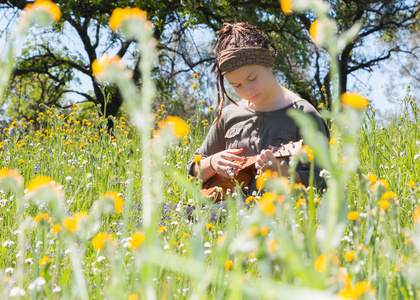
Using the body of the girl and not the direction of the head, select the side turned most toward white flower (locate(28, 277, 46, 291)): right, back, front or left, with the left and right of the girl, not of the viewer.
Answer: front

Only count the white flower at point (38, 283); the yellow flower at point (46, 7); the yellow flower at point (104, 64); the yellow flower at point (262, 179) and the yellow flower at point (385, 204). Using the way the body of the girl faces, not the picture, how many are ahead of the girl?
5

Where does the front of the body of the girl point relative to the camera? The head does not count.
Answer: toward the camera

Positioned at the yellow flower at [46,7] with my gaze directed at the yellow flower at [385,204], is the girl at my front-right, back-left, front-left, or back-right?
front-left

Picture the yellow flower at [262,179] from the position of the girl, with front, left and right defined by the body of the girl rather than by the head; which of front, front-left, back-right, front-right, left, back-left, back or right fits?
front

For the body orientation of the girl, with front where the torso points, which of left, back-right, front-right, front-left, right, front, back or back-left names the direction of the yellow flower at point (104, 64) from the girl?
front

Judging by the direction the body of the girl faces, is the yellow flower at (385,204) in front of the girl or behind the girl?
in front

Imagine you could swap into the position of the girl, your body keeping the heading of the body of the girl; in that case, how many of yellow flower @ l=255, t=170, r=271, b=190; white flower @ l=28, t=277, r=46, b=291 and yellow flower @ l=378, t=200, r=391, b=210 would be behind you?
0

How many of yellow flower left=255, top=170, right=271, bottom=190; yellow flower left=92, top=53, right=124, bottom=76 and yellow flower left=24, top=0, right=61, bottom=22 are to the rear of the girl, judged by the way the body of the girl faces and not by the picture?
0
